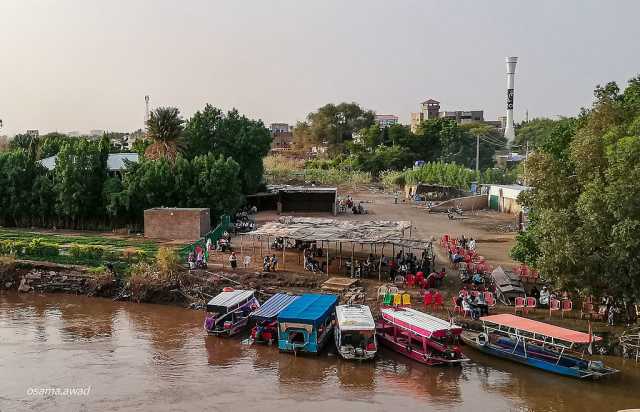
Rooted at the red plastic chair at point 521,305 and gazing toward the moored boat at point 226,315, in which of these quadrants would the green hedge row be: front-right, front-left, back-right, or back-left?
front-right

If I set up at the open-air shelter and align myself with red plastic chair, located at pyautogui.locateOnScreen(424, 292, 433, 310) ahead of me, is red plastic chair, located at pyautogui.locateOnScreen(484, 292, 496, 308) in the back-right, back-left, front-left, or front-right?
front-left

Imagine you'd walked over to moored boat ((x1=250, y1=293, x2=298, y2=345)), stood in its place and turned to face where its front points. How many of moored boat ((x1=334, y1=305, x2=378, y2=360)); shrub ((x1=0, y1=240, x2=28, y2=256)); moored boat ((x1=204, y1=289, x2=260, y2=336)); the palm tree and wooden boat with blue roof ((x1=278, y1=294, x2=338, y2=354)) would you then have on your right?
2
